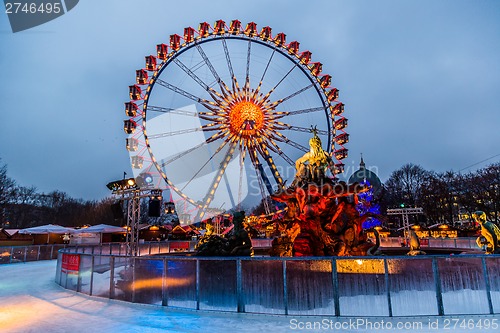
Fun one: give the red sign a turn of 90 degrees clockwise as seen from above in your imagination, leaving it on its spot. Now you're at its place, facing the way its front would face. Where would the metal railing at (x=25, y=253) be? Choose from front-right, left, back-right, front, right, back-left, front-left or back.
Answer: front-right

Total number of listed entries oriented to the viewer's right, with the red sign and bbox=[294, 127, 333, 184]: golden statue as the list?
0

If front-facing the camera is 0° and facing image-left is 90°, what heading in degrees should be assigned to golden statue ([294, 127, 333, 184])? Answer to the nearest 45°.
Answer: approximately 0°

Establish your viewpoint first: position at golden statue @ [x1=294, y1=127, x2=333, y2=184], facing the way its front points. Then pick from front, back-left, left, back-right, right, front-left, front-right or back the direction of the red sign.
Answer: front-right

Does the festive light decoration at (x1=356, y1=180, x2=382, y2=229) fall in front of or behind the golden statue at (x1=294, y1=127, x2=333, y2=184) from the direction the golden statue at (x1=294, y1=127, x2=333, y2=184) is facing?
behind

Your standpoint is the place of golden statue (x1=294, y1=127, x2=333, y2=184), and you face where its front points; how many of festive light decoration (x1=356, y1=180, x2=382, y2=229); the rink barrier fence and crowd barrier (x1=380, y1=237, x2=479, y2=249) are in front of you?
1

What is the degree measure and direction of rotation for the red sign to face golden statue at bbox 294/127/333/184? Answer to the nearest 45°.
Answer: approximately 135° to its left
